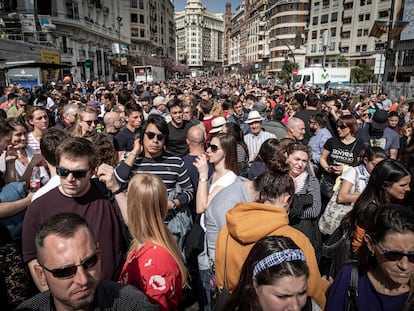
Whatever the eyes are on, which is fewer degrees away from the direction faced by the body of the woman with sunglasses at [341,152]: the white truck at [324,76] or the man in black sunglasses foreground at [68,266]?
the man in black sunglasses foreground

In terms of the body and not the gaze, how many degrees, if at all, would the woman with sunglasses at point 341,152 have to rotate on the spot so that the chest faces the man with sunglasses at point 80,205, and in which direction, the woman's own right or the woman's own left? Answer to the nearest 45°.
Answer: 0° — they already face them

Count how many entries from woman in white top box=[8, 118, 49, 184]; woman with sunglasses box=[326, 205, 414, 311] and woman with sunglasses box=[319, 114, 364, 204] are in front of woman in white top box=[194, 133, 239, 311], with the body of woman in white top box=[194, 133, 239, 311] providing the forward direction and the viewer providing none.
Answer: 1

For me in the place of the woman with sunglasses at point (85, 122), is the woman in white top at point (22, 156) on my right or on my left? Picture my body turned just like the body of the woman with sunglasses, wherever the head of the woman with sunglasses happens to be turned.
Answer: on my right

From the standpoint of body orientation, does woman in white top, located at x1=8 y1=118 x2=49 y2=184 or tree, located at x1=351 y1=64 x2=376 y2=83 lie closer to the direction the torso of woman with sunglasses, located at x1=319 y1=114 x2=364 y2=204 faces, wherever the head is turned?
the woman in white top

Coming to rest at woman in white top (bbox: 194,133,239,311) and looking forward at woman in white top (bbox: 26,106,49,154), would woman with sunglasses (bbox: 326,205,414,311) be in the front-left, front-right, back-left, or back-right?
back-left

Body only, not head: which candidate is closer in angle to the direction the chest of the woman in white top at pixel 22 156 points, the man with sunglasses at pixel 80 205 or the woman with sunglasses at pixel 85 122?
the man with sunglasses

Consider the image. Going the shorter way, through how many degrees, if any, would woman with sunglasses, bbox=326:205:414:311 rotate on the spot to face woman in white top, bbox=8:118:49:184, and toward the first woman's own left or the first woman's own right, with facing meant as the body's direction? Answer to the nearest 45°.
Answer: approximately 135° to the first woman's own right

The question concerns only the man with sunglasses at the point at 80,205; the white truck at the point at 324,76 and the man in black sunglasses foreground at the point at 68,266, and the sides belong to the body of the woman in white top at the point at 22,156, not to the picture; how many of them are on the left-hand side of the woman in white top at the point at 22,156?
1

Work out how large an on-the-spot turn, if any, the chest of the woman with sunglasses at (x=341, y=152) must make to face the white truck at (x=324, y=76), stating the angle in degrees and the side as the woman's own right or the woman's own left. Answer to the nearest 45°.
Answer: approximately 135° to the woman's own right

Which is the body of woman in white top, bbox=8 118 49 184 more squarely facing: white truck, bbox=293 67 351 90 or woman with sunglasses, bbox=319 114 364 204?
the woman with sunglasses

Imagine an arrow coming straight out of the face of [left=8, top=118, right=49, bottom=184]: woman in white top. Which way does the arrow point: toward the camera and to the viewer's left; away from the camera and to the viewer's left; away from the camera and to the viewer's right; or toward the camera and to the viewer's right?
toward the camera and to the viewer's right
